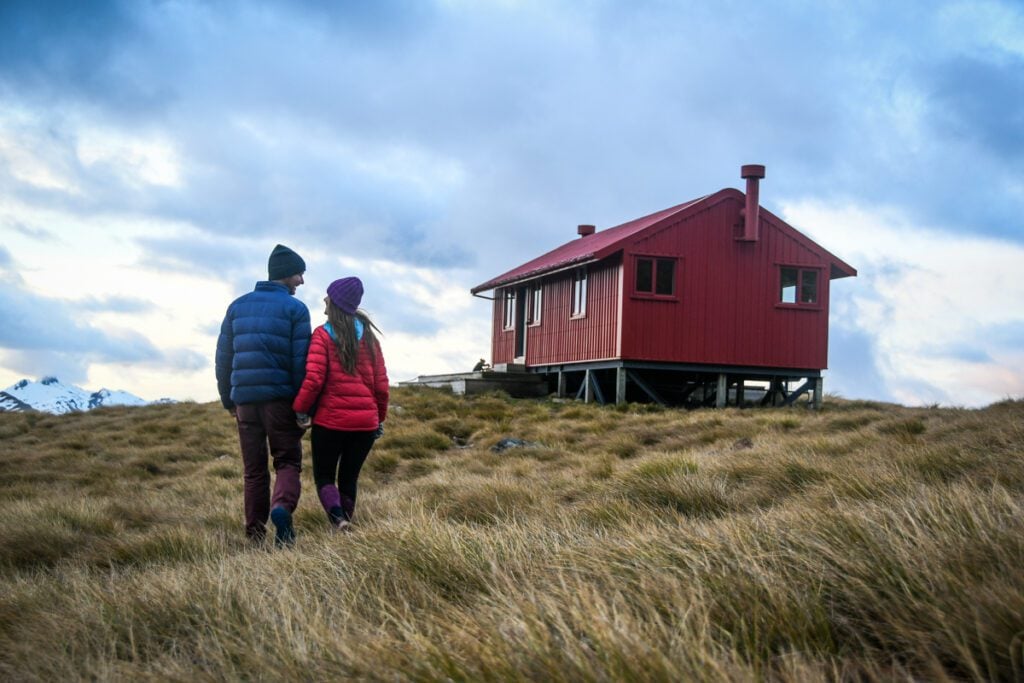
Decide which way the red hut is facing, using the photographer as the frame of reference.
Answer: facing the viewer and to the left of the viewer

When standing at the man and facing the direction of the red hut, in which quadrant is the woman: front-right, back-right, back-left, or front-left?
front-right

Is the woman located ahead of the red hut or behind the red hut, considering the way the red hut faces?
ahead

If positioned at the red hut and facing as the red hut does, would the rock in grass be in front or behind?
in front

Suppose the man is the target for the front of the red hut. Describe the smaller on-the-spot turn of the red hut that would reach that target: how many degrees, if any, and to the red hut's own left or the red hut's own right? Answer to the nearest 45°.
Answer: approximately 45° to the red hut's own left

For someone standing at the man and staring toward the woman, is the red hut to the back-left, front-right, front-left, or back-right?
front-left
